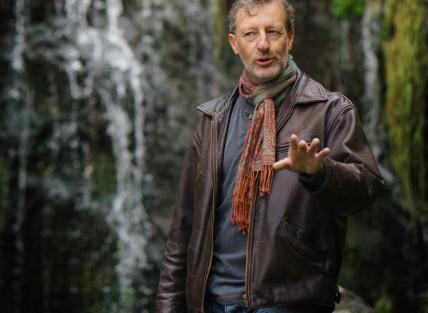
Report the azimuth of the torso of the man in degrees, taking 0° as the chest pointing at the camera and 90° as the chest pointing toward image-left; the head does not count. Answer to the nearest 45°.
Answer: approximately 45°
